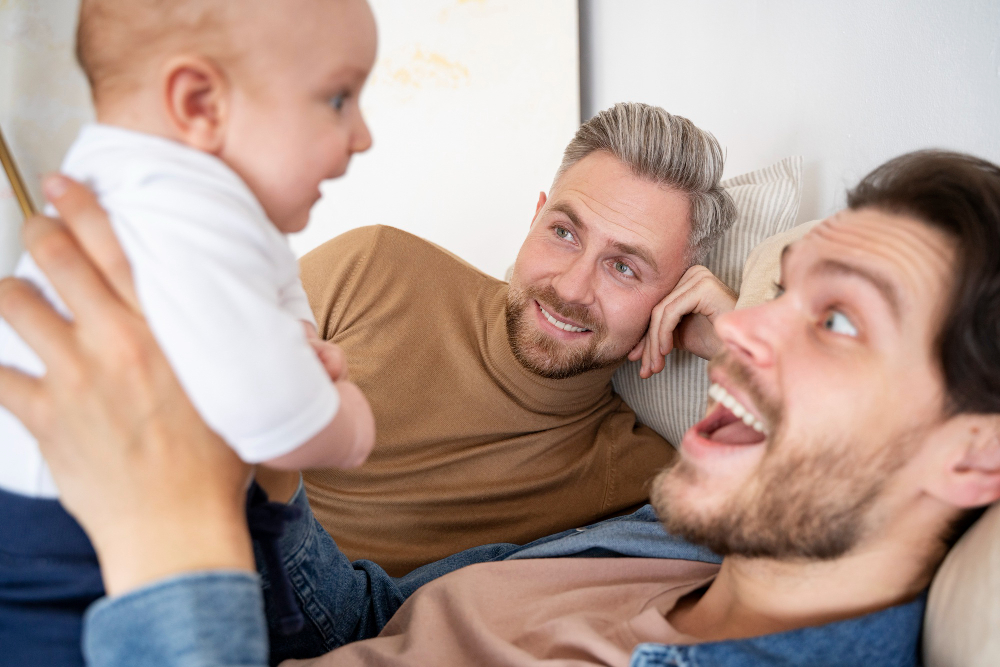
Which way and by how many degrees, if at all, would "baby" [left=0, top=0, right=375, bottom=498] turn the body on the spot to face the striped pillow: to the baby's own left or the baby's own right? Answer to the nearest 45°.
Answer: approximately 45° to the baby's own left

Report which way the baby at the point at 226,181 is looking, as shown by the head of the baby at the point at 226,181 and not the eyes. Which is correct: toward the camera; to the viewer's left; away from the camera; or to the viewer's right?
to the viewer's right

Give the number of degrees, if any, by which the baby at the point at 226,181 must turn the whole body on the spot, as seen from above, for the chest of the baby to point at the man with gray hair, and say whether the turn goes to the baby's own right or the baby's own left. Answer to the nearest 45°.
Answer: approximately 45° to the baby's own left

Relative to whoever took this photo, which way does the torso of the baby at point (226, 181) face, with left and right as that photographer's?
facing to the right of the viewer
